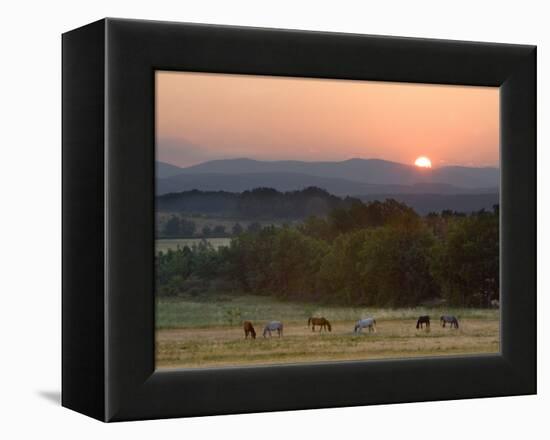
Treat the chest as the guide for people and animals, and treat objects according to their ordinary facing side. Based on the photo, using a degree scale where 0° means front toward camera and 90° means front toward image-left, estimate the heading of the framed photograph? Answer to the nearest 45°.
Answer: approximately 315°
